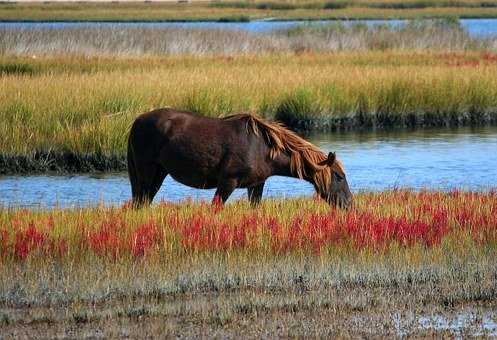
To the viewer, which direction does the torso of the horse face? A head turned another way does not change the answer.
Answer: to the viewer's right
